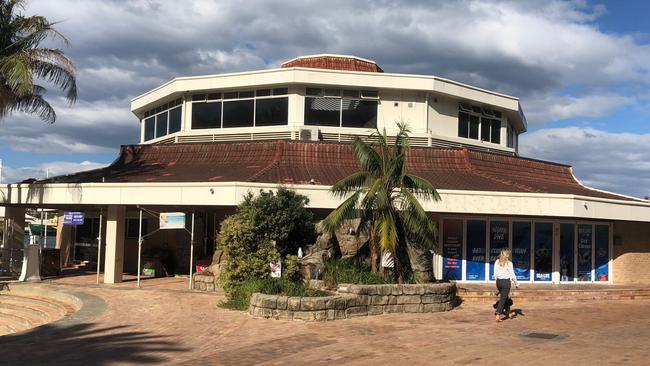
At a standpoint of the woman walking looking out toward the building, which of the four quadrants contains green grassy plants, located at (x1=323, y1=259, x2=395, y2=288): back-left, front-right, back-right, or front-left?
front-left

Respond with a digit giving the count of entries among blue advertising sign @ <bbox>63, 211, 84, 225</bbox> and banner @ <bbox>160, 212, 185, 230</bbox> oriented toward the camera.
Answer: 2

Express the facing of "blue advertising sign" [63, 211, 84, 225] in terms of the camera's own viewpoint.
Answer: facing the viewer

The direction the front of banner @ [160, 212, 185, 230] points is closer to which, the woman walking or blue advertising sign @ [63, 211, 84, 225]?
the woman walking

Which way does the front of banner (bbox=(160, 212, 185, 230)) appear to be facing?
toward the camera

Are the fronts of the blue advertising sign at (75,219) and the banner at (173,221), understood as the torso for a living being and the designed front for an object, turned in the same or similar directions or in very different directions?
same or similar directions

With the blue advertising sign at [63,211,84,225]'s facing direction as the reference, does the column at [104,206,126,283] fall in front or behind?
in front

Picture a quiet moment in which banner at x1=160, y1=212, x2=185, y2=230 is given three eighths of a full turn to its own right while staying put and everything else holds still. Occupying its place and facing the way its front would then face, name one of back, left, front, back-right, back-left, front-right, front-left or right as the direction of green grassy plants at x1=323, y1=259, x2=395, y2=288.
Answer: back
